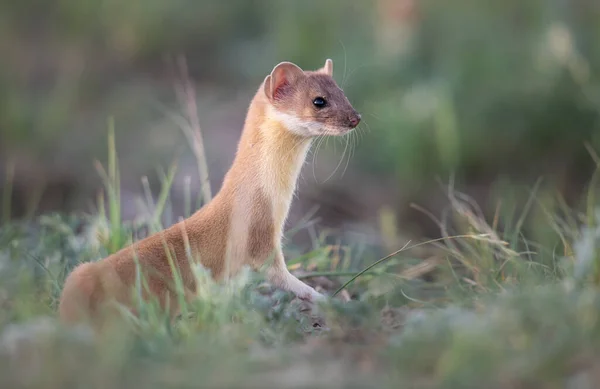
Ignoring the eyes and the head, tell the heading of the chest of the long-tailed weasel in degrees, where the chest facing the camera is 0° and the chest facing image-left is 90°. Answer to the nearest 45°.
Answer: approximately 270°
